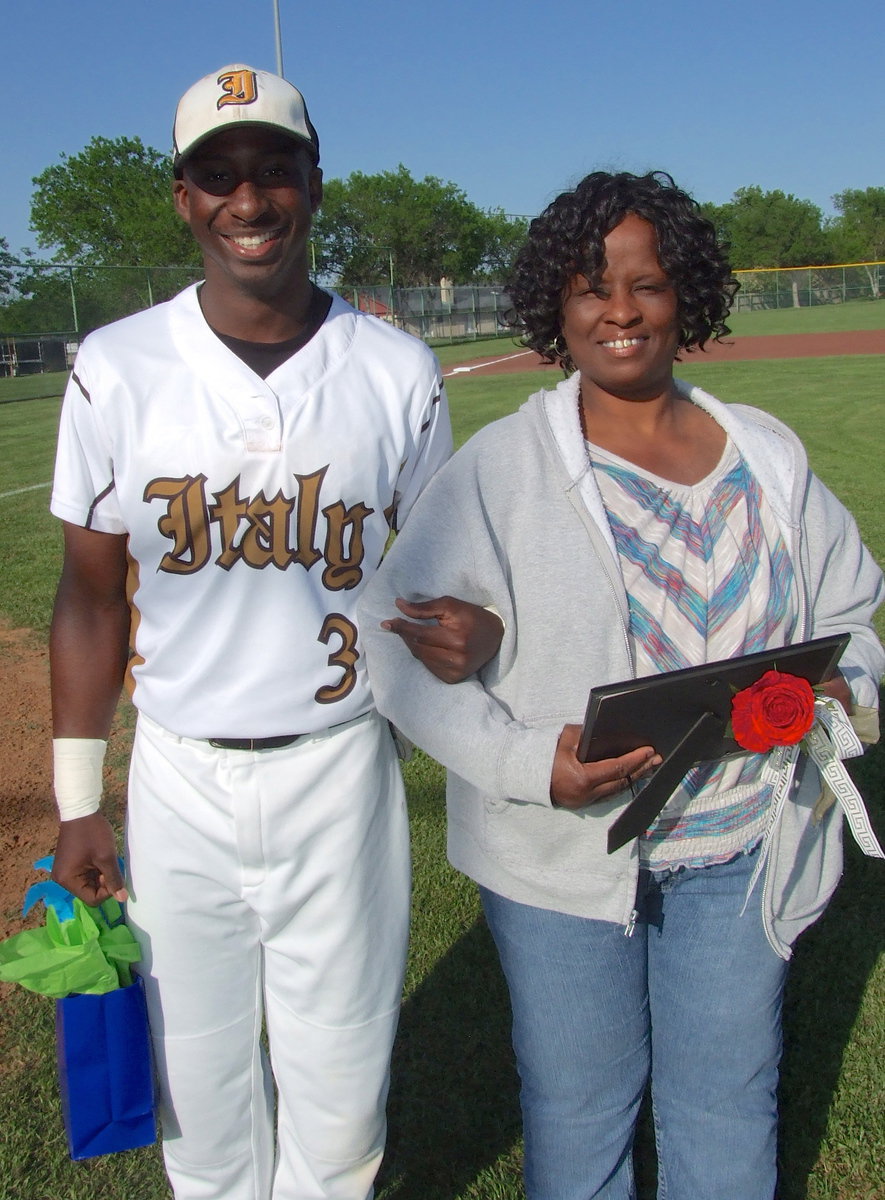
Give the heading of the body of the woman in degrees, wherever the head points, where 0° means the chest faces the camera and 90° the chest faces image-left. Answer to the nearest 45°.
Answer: approximately 0°

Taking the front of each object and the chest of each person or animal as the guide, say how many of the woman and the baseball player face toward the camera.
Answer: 2
